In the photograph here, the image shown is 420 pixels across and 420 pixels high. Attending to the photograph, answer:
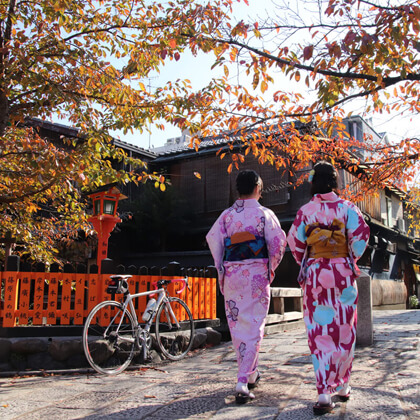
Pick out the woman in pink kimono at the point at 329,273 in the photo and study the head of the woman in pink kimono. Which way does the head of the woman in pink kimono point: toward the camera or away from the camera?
away from the camera

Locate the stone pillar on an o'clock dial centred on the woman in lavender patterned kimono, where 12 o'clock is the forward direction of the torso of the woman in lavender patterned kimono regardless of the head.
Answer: The stone pillar is roughly at 1 o'clock from the woman in lavender patterned kimono.

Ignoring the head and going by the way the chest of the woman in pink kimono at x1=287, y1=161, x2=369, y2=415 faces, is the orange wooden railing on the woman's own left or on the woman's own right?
on the woman's own left

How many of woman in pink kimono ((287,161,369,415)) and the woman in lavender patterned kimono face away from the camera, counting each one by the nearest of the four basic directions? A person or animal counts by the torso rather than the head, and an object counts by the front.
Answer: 2

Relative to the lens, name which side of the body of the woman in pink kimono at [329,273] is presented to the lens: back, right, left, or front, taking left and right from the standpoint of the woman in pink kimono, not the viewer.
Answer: back

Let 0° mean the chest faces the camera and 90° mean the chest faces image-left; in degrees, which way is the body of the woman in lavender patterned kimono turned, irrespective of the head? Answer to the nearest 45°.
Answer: approximately 180°

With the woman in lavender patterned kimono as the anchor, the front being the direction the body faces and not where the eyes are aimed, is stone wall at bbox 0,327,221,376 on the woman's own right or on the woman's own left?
on the woman's own left

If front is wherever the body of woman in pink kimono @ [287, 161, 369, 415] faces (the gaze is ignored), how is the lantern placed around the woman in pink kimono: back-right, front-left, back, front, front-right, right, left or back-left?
front-left

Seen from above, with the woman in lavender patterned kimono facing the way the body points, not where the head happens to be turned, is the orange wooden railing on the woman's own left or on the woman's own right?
on the woman's own left
